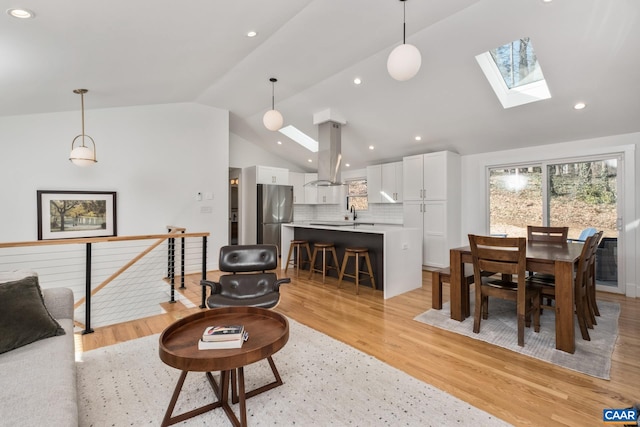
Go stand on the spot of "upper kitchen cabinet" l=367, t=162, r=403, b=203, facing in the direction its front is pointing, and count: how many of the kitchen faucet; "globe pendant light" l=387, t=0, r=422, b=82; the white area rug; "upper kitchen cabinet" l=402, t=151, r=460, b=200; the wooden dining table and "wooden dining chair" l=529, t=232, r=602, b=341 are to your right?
1

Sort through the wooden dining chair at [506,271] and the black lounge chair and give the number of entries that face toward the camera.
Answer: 1

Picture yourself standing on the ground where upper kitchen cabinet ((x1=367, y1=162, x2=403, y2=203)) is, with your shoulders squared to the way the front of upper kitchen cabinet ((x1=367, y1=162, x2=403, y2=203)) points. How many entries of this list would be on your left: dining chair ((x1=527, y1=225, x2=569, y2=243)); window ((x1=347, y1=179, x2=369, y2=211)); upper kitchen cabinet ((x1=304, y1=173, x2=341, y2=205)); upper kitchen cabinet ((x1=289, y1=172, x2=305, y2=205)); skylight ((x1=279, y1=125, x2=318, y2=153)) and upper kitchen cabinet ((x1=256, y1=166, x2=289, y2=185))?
1

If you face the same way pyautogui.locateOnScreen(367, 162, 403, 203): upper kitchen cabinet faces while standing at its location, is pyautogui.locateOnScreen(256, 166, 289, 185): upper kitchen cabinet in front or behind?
in front

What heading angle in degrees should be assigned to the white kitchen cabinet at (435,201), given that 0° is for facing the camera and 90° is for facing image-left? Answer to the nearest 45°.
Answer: approximately 45°

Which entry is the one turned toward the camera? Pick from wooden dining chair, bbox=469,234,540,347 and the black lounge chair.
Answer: the black lounge chair

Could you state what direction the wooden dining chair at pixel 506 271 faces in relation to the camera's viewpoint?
facing away from the viewer and to the right of the viewer

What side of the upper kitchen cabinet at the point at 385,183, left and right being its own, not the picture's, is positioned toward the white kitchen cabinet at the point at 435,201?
left

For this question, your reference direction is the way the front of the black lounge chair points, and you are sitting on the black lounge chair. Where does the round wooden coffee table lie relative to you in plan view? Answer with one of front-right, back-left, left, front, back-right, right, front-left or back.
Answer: front

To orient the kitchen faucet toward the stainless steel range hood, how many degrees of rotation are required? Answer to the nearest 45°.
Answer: approximately 45° to its left

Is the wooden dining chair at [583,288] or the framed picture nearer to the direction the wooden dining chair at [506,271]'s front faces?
the wooden dining chair

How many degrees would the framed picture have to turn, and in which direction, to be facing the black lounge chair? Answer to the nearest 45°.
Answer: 0° — it already faces it

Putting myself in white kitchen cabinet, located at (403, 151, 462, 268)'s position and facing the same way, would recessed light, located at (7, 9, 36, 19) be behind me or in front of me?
in front

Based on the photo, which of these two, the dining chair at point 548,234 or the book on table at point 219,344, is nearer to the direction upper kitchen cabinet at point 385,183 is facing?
the book on table

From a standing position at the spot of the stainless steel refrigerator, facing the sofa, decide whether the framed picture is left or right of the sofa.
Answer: right
